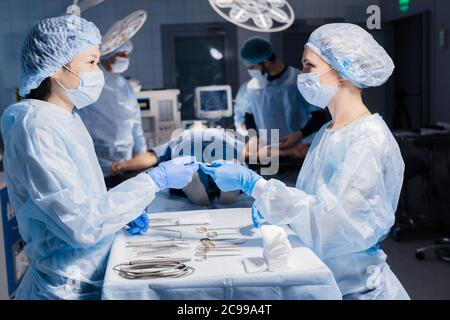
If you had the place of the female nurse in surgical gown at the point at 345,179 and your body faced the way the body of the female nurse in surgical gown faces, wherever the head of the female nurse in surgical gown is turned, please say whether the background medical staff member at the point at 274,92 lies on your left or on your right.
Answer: on your right

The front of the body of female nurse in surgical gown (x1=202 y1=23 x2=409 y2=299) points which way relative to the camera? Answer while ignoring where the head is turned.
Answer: to the viewer's left

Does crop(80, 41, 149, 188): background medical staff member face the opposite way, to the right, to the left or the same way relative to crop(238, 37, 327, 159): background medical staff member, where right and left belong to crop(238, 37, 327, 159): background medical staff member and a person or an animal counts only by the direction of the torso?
to the left

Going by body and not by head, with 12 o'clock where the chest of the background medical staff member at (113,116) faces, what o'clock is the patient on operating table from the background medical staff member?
The patient on operating table is roughly at 1 o'clock from the background medical staff member.

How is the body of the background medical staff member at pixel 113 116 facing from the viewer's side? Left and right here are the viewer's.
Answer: facing the viewer and to the right of the viewer

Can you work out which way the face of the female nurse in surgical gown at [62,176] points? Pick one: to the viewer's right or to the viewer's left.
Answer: to the viewer's right

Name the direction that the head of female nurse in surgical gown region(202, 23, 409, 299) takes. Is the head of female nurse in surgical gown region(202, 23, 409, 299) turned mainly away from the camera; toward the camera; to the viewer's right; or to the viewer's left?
to the viewer's left

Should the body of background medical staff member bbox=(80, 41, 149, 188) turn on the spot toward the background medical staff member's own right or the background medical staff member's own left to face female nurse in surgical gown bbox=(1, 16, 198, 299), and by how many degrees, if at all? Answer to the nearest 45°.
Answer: approximately 45° to the background medical staff member's own right

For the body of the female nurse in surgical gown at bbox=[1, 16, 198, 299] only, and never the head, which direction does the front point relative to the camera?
to the viewer's right

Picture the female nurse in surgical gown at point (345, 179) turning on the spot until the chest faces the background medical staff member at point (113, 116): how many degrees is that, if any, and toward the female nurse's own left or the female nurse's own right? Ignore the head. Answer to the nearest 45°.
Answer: approximately 45° to the female nurse's own right

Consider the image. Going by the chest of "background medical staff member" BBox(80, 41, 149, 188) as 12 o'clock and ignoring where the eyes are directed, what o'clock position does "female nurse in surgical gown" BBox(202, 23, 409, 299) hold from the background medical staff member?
The female nurse in surgical gown is roughly at 1 o'clock from the background medical staff member.

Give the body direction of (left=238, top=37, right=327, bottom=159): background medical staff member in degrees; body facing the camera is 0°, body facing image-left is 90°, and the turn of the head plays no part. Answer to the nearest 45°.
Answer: approximately 45°

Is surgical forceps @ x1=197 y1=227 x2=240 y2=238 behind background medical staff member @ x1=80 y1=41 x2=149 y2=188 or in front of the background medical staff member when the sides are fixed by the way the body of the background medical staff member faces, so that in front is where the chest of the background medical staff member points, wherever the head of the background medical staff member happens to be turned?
in front

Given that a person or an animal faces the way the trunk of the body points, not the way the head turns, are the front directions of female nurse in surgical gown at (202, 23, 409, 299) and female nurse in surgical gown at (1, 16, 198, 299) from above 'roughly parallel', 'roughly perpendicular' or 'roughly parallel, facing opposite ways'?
roughly parallel, facing opposite ways
